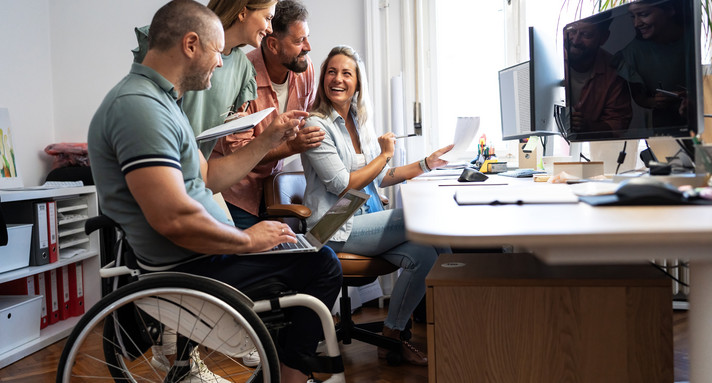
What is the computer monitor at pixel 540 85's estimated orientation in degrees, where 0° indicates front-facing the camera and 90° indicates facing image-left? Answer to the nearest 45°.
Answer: approximately 135°

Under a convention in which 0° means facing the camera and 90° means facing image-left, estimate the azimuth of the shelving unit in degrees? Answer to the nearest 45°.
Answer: approximately 315°

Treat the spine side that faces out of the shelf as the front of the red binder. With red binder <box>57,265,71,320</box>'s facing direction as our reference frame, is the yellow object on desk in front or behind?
in front

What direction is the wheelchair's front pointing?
to the viewer's right

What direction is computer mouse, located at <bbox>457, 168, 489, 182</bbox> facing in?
to the viewer's right

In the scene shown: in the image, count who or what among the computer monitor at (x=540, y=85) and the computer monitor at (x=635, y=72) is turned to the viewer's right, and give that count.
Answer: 0

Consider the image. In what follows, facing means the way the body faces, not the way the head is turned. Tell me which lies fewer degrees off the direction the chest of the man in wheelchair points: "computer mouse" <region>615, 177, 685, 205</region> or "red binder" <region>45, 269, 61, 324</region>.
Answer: the computer mouse

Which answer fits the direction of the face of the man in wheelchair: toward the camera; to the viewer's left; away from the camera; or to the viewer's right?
to the viewer's right

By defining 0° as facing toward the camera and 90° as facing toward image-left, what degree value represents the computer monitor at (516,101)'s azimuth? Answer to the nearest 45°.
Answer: approximately 45°

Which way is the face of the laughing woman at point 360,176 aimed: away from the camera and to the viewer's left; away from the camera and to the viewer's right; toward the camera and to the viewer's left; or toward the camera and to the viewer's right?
toward the camera and to the viewer's left
